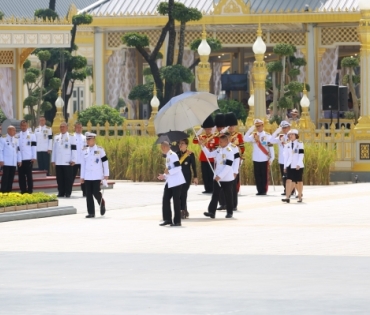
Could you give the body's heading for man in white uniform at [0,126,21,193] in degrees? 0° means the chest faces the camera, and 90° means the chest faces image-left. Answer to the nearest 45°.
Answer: approximately 0°

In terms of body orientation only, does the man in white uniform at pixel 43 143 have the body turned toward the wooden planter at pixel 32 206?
yes

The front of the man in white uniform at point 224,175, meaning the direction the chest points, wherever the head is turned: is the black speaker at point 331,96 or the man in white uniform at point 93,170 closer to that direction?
the man in white uniform

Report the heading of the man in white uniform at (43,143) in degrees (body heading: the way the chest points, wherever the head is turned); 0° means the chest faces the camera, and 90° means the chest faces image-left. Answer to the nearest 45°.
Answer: approximately 0°

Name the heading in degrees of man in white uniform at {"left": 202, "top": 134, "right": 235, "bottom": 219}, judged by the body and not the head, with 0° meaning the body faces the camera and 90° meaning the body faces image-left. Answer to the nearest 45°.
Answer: approximately 45°

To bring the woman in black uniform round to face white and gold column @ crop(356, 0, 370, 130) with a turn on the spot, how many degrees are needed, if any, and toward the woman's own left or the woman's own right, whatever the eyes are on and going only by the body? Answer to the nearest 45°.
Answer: approximately 180°

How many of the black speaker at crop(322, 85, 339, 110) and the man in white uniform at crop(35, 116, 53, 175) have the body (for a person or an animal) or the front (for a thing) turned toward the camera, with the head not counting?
2
